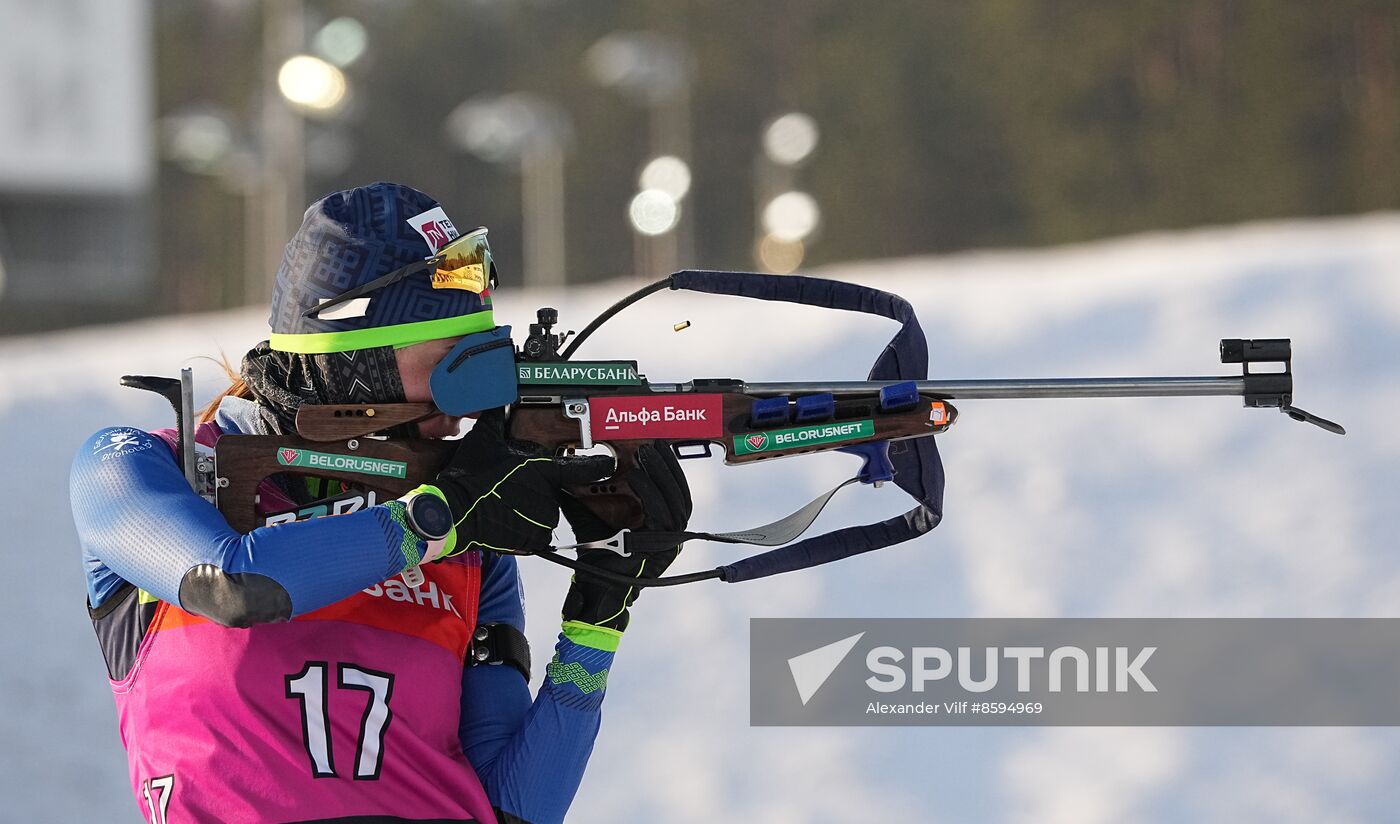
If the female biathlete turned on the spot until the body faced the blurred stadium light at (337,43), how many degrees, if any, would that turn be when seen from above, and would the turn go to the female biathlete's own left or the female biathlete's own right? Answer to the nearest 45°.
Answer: approximately 135° to the female biathlete's own left

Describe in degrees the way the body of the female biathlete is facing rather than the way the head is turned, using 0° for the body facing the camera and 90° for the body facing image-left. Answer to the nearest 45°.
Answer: approximately 315°

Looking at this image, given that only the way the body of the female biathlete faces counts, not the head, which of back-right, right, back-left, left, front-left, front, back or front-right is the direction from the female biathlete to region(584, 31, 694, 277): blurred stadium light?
back-left

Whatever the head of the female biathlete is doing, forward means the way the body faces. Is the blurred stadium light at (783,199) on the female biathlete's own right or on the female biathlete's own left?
on the female biathlete's own left

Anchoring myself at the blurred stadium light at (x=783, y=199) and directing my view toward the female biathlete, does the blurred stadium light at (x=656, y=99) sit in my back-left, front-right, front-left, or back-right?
back-right

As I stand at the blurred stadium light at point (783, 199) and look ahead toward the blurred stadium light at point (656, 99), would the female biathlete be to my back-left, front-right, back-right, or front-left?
back-left
